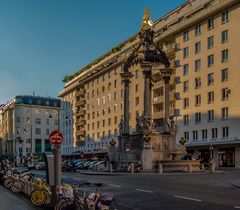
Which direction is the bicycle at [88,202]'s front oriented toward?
to the viewer's left
